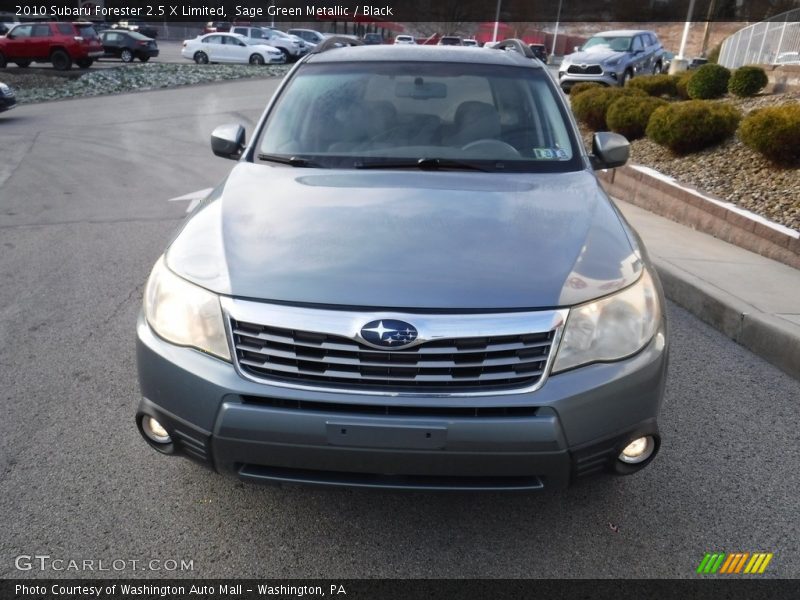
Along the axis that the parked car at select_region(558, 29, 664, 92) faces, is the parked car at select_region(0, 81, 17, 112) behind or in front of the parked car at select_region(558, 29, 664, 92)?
in front

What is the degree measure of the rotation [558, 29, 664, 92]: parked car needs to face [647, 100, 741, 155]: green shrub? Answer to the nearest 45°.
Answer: approximately 45° to its left

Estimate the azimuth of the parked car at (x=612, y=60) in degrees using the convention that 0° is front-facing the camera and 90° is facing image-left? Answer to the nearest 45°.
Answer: approximately 45°

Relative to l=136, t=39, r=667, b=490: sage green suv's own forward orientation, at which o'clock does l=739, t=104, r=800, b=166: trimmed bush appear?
The trimmed bush is roughly at 7 o'clock from the sage green suv.

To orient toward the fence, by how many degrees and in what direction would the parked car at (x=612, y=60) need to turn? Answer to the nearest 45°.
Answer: approximately 135° to its left

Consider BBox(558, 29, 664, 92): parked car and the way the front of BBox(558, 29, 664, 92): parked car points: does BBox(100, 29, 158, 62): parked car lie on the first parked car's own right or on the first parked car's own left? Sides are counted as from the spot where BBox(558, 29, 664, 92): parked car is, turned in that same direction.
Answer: on the first parked car's own right

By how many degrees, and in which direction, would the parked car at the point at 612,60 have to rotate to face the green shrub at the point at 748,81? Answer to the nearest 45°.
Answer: approximately 45° to its left

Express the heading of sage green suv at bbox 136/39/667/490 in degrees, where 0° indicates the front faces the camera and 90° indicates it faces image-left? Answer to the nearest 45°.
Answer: approximately 0°

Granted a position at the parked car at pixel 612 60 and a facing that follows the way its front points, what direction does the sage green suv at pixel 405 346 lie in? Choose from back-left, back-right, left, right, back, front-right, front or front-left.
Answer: front-left

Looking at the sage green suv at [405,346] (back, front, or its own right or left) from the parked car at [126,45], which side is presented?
back

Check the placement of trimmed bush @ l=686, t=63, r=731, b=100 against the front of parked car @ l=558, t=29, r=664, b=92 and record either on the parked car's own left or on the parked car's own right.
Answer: on the parked car's own left
